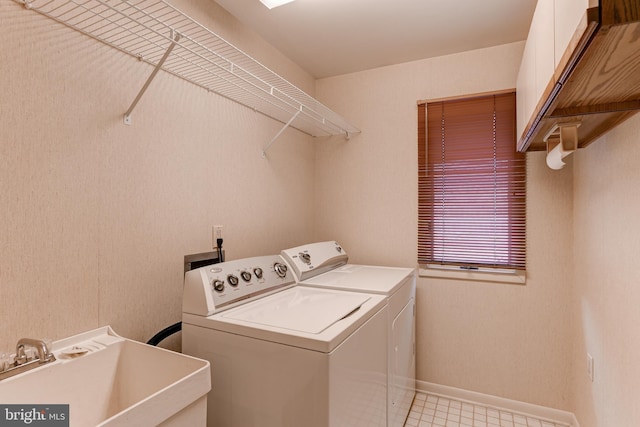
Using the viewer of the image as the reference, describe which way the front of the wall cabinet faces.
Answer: facing to the left of the viewer

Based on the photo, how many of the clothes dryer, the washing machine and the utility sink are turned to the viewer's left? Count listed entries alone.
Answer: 0

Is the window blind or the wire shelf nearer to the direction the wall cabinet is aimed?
the wire shelf

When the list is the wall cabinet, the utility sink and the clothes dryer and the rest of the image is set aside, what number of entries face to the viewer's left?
1

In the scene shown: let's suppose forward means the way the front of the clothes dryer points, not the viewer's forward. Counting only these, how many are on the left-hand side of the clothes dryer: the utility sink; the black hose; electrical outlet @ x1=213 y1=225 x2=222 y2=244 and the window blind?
1

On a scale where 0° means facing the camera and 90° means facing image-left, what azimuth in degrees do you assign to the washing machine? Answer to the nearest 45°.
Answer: approximately 315°

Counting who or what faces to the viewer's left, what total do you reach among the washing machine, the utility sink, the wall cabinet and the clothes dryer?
1

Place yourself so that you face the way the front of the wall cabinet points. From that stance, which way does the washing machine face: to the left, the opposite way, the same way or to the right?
the opposite way

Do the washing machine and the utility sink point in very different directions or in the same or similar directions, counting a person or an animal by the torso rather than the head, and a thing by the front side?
same or similar directions

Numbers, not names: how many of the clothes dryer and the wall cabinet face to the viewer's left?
1

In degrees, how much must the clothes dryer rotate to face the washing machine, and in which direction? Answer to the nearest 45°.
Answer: approximately 90° to its right

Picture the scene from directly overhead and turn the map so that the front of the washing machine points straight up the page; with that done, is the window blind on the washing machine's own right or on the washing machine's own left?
on the washing machine's own left

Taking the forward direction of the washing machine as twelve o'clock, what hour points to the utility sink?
The utility sink is roughly at 4 o'clock from the washing machine.

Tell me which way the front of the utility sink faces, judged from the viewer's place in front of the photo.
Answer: facing the viewer and to the right of the viewer

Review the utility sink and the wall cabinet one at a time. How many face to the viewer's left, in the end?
1

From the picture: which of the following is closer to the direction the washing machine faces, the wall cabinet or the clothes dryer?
the wall cabinet
